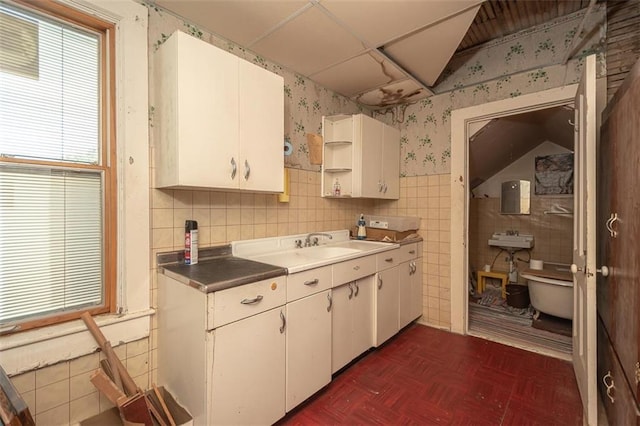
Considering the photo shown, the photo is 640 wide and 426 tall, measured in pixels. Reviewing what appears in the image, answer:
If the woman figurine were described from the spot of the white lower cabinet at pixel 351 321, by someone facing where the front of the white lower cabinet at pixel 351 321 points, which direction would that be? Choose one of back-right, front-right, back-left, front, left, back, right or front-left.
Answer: back-left

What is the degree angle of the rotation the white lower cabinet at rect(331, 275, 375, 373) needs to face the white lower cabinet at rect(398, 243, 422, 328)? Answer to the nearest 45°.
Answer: approximately 90° to its left

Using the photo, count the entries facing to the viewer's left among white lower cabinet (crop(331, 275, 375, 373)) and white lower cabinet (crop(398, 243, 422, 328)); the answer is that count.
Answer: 0

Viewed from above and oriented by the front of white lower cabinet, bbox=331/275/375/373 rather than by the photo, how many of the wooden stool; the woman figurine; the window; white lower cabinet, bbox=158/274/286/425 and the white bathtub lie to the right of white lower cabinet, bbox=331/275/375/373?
2

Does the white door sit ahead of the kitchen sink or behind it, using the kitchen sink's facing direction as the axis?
ahead

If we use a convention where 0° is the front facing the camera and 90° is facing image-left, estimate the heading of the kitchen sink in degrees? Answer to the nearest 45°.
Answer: approximately 315°

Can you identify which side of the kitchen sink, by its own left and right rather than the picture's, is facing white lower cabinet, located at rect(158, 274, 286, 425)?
right

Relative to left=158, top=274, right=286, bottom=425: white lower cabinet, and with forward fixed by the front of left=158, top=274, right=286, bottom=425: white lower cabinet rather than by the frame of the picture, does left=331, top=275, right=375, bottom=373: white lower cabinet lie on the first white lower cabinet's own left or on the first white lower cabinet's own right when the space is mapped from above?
on the first white lower cabinet's own left

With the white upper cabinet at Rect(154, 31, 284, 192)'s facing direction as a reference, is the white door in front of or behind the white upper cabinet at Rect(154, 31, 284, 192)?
in front

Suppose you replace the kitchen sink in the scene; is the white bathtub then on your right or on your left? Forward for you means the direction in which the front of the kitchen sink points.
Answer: on your left

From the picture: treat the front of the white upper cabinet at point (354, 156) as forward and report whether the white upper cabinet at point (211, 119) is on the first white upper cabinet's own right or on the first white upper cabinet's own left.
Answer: on the first white upper cabinet's own right

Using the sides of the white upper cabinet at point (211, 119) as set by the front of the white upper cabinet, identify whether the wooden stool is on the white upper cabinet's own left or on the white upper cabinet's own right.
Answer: on the white upper cabinet's own left
